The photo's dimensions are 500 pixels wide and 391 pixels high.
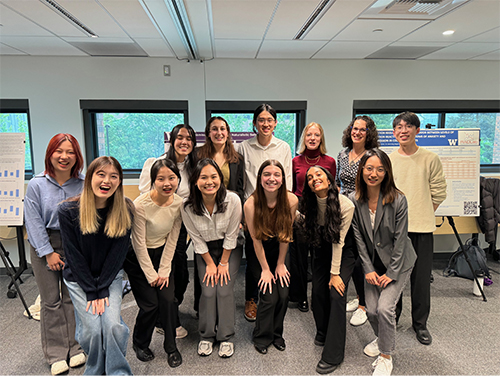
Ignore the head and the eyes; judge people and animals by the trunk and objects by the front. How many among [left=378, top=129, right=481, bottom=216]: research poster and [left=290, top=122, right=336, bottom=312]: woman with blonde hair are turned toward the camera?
2

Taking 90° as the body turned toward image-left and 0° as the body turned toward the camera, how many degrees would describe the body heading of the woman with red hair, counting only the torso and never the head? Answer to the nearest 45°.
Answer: approximately 315°

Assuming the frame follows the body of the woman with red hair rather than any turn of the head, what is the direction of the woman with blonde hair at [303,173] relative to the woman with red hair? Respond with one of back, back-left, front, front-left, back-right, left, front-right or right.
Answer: front-left

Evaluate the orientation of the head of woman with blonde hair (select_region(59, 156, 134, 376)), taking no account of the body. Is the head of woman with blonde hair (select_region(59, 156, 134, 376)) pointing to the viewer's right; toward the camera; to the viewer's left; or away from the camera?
toward the camera

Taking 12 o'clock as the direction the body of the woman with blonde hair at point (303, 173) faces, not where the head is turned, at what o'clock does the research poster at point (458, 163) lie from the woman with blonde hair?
The research poster is roughly at 8 o'clock from the woman with blonde hair.

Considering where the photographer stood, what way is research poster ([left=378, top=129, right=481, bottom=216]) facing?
facing the viewer

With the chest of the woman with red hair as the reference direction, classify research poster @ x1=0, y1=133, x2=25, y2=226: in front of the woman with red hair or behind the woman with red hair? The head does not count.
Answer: behind

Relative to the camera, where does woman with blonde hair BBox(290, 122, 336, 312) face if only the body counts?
toward the camera

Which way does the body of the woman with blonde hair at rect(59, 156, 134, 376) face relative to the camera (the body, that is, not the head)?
toward the camera

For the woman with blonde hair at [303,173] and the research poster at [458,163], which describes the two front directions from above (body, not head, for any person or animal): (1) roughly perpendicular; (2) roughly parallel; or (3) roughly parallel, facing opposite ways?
roughly parallel

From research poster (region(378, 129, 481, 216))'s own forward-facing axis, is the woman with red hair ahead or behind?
ahead

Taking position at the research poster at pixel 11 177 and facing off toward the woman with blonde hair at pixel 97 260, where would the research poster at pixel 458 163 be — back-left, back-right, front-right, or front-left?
front-left

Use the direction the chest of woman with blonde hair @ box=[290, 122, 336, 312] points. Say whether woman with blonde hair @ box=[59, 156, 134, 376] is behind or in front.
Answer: in front

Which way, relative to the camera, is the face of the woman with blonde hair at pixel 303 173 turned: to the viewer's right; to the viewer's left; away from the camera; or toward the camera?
toward the camera

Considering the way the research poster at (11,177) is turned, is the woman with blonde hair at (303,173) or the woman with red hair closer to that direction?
the woman with red hair
